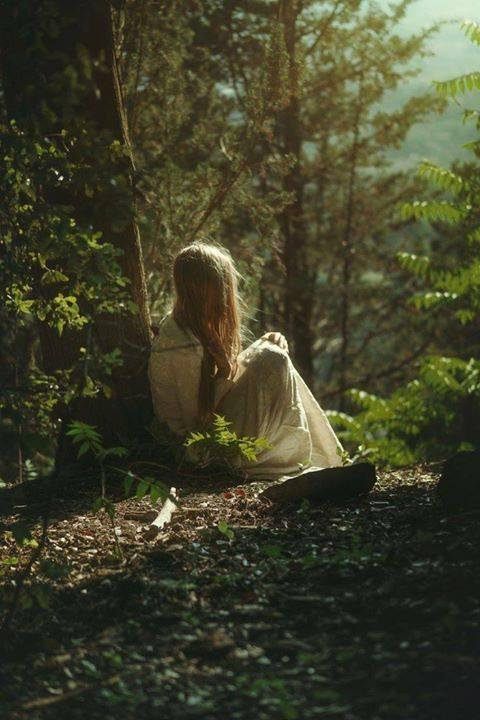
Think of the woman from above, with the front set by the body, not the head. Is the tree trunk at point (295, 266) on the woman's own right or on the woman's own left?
on the woman's own left

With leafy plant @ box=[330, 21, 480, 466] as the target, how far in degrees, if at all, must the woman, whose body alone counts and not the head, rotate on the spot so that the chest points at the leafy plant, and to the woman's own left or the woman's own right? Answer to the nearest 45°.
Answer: approximately 45° to the woman's own left

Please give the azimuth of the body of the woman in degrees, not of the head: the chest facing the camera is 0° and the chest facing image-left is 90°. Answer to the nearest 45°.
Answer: approximately 270°

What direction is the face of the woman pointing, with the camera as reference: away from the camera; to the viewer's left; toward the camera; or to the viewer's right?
away from the camera

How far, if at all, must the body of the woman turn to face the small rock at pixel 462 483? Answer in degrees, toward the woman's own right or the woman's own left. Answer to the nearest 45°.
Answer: approximately 45° to the woman's own right
